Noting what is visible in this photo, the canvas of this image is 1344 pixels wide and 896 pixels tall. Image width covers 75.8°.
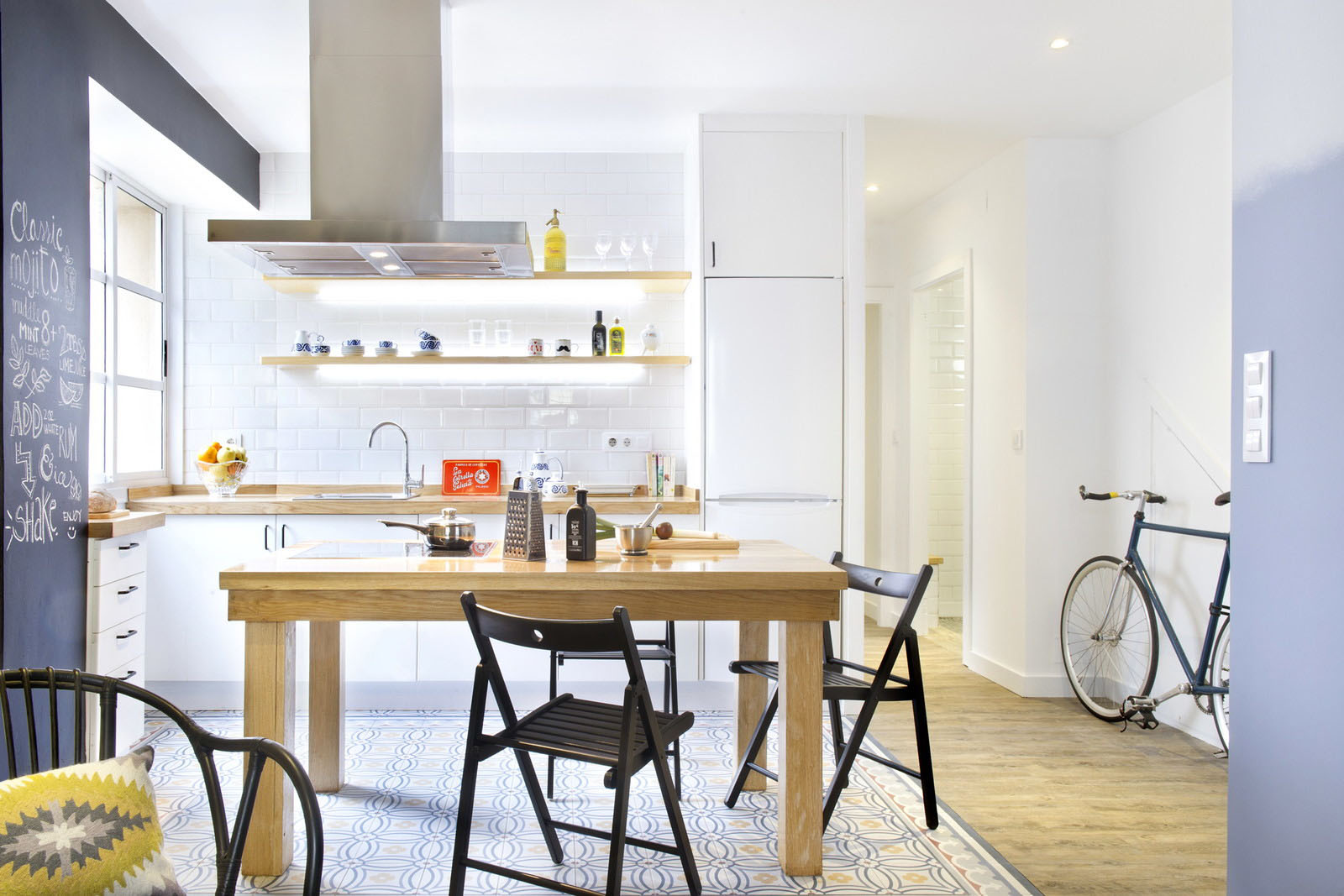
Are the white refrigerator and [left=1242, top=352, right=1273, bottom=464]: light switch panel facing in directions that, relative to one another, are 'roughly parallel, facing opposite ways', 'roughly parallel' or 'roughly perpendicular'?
roughly perpendicular

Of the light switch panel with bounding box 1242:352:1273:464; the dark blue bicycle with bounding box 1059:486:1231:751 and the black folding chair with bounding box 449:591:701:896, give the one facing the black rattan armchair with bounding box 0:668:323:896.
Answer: the light switch panel

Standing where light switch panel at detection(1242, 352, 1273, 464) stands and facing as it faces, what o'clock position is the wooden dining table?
The wooden dining table is roughly at 1 o'clock from the light switch panel.

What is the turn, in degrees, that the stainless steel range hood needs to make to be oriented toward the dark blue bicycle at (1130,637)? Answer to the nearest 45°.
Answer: approximately 90° to its left

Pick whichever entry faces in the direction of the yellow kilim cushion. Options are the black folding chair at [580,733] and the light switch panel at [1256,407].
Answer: the light switch panel

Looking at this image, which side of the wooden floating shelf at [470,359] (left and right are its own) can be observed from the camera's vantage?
front

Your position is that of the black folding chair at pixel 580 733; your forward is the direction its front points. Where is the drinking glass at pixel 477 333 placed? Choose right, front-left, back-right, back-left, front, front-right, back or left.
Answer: front-left

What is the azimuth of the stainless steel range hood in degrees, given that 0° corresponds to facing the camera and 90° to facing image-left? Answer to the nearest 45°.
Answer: approximately 0°

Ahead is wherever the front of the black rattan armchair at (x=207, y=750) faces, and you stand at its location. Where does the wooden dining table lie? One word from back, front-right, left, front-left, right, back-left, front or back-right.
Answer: left

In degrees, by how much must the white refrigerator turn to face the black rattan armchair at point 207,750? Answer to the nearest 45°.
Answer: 0° — it already faces it

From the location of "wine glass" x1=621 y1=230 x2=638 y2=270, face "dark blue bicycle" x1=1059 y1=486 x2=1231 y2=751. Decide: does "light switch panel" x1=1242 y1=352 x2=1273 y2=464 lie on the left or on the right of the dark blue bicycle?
right

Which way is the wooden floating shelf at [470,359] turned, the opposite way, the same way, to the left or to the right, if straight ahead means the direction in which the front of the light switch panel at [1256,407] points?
to the left

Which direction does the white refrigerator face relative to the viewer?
toward the camera
